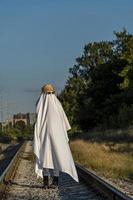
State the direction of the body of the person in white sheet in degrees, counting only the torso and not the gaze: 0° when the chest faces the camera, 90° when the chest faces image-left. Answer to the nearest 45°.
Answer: approximately 0°
